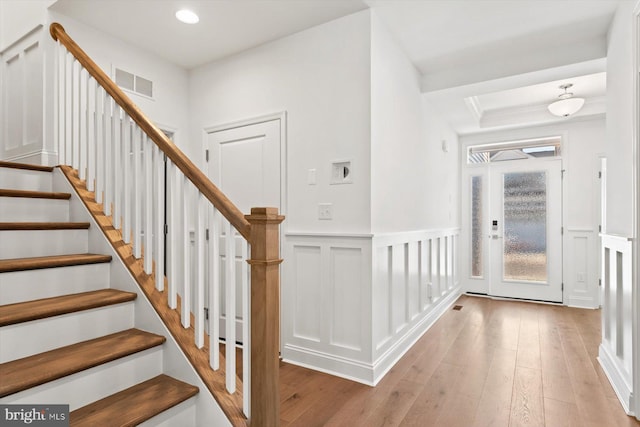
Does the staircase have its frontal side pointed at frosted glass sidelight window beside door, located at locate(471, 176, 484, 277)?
no

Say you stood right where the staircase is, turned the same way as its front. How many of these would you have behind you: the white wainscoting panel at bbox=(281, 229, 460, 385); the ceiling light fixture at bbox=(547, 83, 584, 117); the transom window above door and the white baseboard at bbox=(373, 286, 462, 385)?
0

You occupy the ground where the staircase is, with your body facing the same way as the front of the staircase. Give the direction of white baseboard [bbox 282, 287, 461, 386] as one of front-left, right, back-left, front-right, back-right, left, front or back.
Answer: front-left

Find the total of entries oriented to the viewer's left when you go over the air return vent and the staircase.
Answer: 0

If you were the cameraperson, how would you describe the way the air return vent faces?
facing the viewer and to the right of the viewer

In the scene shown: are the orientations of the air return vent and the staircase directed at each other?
no

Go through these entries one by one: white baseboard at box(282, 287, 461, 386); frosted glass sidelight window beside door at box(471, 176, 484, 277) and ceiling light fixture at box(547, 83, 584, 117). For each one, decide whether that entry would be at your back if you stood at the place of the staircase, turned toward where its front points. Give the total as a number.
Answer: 0
